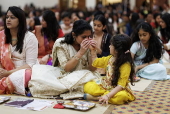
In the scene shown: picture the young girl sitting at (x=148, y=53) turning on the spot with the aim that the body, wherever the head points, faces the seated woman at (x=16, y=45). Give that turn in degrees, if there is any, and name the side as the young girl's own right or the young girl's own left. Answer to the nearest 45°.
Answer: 0° — they already face them

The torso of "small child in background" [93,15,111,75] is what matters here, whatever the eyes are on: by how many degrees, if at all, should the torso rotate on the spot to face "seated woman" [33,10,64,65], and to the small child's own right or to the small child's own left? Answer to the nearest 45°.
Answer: approximately 45° to the small child's own right

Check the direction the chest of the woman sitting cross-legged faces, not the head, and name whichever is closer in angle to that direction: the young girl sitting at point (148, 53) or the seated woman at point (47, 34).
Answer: the young girl sitting

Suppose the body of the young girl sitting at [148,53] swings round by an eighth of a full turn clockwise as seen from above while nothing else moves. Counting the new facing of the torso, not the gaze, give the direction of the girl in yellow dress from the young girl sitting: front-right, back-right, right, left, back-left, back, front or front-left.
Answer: left

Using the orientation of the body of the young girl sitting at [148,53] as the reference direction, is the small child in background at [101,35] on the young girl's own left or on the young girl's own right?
on the young girl's own right

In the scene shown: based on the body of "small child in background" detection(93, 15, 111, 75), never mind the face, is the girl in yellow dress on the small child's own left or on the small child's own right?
on the small child's own left

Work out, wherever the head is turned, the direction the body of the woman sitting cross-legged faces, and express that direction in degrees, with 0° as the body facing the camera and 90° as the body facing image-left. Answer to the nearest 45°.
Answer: approximately 315°

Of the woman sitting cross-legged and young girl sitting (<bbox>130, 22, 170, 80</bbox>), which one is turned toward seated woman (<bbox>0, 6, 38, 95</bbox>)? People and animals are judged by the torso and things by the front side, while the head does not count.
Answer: the young girl sitting
